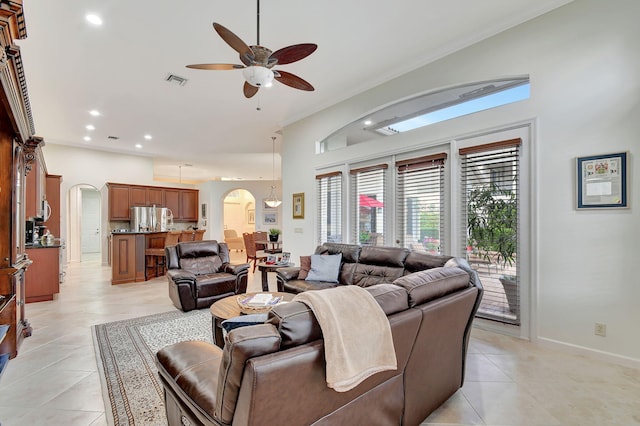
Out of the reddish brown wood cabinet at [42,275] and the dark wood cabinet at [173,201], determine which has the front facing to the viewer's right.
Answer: the reddish brown wood cabinet at [42,275]

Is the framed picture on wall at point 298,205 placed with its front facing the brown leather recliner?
yes

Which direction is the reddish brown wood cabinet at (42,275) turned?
to the viewer's right

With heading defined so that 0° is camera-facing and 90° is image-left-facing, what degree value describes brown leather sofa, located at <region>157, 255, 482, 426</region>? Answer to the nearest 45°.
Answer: approximately 135°

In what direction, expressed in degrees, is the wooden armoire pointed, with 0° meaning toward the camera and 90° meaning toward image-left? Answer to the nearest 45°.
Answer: approximately 270°

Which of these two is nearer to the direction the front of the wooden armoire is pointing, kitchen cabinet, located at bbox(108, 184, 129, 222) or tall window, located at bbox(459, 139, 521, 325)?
the tall window

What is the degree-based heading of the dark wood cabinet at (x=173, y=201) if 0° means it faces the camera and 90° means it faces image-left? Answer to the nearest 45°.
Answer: approximately 0°

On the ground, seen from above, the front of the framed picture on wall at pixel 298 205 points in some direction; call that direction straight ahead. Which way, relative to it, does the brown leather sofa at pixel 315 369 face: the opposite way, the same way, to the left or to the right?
to the right

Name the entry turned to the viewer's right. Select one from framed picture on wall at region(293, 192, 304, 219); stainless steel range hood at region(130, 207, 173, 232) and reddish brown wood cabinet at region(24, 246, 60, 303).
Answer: the reddish brown wood cabinet

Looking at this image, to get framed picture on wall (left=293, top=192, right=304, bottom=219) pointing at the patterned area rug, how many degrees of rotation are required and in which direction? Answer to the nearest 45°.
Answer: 0° — it already faces it

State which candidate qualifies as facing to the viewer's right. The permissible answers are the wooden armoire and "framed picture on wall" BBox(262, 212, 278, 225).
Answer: the wooden armoire

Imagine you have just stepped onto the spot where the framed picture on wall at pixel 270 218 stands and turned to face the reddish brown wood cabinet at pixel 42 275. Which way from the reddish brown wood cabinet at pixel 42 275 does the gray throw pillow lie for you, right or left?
left

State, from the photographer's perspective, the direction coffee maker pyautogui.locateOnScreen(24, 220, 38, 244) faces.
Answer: facing to the right of the viewer

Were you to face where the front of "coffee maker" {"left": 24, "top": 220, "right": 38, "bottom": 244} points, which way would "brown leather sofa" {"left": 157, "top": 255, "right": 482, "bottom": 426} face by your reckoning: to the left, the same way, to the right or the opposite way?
to the left
